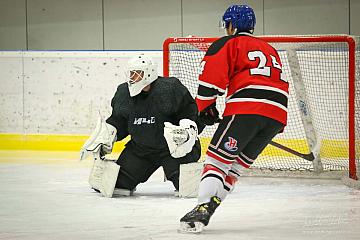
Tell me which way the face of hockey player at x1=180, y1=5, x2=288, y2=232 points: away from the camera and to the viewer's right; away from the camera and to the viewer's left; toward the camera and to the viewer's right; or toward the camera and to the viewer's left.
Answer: away from the camera and to the viewer's left

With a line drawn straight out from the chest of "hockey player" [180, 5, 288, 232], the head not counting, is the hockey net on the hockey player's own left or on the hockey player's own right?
on the hockey player's own right

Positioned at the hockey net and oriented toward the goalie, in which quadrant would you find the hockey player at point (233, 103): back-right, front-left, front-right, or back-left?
front-left

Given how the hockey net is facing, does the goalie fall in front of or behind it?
in front

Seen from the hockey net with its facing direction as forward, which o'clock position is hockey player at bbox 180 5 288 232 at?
The hockey player is roughly at 11 o'clock from the hockey net.

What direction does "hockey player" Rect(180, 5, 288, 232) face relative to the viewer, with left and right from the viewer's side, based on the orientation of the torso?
facing away from the viewer and to the left of the viewer
